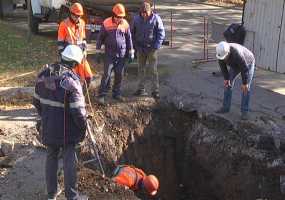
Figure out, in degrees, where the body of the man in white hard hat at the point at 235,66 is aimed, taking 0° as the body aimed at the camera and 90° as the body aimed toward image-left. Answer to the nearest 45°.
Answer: approximately 45°

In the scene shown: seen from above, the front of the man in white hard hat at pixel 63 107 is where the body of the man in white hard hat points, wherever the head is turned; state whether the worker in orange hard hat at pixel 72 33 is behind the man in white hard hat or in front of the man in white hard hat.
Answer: in front

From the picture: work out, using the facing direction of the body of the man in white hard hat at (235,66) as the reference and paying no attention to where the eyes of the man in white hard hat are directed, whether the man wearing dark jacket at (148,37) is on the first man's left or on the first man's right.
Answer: on the first man's right

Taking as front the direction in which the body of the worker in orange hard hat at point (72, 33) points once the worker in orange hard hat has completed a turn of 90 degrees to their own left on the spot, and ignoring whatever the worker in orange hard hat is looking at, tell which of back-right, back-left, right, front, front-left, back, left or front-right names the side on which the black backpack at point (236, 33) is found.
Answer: front

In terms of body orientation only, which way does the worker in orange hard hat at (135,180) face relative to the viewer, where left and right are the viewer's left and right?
facing to the right of the viewer

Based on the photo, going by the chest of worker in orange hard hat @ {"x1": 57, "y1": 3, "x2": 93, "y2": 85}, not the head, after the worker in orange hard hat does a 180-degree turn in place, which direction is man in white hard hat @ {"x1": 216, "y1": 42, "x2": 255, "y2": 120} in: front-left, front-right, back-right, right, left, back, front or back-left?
back-right

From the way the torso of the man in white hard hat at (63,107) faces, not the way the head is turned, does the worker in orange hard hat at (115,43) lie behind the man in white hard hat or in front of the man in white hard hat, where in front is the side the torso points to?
in front

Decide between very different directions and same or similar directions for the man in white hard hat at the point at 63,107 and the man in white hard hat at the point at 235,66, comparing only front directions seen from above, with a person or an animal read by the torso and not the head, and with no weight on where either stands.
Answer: very different directions

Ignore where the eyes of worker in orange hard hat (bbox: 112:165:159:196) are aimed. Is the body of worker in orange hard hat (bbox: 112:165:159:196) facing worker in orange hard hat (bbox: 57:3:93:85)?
no

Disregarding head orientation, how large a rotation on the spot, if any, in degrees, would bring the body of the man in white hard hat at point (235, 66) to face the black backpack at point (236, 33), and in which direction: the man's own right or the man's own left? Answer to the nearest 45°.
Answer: approximately 135° to the man's own right

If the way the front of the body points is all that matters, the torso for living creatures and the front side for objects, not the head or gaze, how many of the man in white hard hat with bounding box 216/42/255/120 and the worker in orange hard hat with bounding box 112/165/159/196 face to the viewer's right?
1

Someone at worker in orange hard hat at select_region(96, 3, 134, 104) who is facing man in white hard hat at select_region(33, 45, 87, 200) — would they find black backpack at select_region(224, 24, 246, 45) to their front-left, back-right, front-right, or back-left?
back-left
